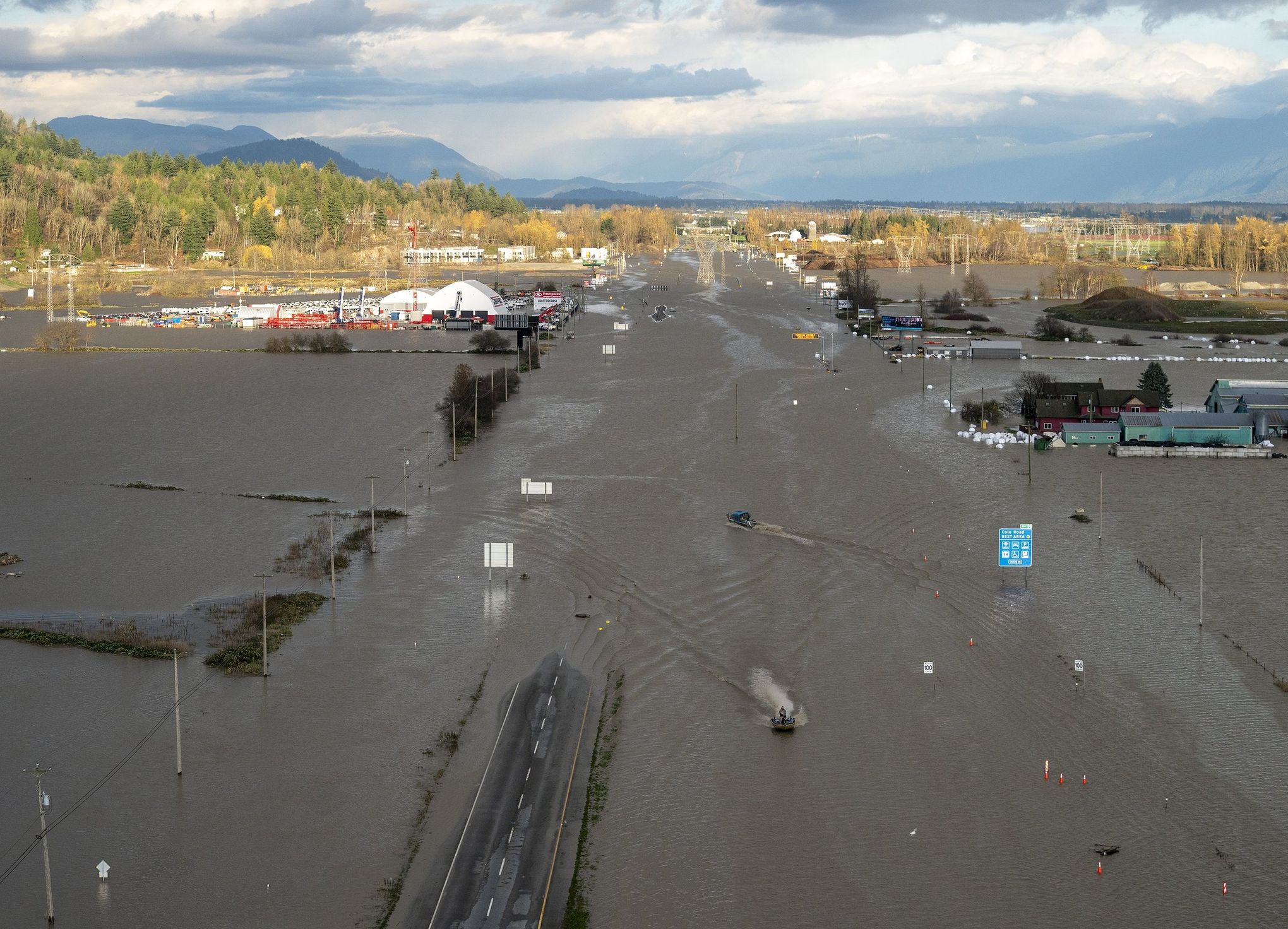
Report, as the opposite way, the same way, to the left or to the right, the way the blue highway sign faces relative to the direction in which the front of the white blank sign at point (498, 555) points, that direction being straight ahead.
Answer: the opposite way

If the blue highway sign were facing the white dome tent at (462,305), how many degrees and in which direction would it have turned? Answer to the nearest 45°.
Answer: approximately 135° to its right

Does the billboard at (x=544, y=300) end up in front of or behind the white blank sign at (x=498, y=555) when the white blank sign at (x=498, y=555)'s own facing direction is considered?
in front

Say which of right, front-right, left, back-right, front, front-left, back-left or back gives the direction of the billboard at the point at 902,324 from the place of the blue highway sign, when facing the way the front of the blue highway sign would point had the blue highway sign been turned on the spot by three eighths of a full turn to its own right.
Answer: front-right

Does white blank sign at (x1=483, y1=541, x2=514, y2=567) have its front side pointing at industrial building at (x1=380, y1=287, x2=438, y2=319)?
yes

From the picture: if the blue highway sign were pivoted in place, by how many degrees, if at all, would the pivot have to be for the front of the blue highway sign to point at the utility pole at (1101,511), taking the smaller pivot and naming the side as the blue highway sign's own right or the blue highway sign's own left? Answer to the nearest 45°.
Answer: approximately 180°

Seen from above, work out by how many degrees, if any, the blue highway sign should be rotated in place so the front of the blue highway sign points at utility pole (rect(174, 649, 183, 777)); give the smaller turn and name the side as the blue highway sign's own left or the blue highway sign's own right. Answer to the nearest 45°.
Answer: approximately 45° to the blue highway sign's own right

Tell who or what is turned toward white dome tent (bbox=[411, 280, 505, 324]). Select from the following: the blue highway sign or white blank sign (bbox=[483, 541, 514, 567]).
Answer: the white blank sign

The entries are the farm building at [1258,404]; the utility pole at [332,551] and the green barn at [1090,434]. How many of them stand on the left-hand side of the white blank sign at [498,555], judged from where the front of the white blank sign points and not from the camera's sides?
1

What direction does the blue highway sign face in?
toward the camera

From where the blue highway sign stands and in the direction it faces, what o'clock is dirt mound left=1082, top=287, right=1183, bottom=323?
The dirt mound is roughly at 6 o'clock from the blue highway sign.

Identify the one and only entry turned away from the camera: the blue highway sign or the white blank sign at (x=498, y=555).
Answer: the white blank sign

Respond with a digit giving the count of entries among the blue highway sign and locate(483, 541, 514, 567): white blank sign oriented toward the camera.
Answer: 1
